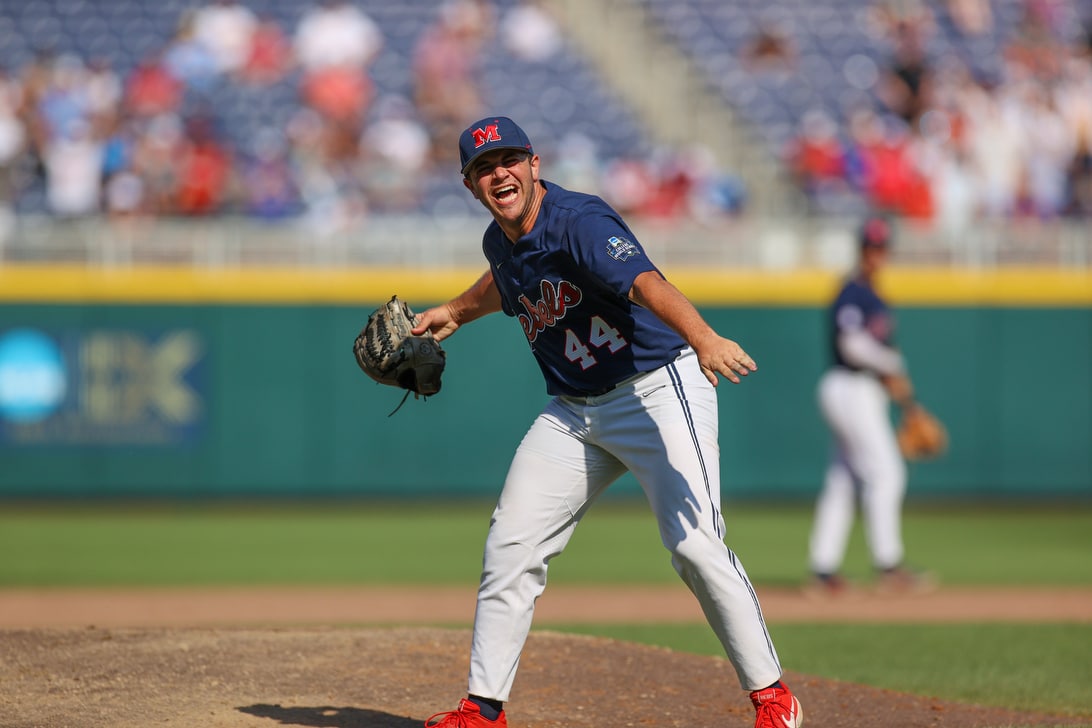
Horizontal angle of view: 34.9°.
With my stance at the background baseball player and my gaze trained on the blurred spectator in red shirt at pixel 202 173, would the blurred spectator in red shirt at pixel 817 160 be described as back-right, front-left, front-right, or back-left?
front-right

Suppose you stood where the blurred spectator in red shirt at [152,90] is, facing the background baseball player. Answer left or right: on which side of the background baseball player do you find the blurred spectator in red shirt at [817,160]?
left

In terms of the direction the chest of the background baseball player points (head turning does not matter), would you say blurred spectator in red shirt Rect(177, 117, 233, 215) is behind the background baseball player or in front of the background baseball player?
behind

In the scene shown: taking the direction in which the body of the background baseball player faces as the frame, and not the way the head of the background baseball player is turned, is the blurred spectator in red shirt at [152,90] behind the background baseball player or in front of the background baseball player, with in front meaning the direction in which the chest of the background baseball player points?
behind
